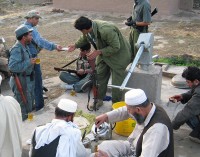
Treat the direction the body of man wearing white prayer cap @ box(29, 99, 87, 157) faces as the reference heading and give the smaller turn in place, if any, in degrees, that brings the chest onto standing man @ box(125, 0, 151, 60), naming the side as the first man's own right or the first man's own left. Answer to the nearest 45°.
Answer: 0° — they already face them

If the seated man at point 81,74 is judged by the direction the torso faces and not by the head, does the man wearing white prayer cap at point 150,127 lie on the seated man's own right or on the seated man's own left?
on the seated man's own left

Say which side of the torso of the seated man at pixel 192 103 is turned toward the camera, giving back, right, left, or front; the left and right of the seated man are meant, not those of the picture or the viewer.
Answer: left

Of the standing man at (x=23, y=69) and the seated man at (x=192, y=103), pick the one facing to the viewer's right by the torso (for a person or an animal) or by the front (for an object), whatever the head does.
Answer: the standing man

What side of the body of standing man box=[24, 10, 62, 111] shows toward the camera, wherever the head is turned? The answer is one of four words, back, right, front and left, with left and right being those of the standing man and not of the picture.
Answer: right

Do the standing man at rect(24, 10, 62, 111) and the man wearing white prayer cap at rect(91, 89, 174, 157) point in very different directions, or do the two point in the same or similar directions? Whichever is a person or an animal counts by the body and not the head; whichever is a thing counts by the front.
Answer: very different directions

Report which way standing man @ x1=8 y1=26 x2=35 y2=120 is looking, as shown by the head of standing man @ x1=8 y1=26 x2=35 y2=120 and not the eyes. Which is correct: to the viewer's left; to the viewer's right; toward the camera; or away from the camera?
to the viewer's right

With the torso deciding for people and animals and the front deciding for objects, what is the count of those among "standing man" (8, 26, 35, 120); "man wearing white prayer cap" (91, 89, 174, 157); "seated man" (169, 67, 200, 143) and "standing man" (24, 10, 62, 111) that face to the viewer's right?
2

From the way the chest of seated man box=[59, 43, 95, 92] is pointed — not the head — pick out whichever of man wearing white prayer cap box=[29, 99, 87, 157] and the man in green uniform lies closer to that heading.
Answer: the man wearing white prayer cap

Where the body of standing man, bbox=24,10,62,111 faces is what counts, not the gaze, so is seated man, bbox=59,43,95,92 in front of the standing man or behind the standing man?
in front

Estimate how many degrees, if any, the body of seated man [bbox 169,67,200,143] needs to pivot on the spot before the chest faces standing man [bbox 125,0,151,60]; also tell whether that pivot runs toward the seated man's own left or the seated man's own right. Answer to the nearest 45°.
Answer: approximately 45° to the seated man's own right

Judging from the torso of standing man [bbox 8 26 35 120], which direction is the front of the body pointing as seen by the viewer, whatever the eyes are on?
to the viewer's right

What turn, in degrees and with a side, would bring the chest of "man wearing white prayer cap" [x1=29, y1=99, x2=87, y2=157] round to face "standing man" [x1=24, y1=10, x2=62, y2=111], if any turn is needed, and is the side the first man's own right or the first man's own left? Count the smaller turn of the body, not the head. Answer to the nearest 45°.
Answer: approximately 45° to the first man's own left

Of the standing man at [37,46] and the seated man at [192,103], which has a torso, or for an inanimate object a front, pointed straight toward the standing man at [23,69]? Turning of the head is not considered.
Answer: the seated man

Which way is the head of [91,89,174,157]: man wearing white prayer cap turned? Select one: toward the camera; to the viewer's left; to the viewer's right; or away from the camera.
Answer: to the viewer's left

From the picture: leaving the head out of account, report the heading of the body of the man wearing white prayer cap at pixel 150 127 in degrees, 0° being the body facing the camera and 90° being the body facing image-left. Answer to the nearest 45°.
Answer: approximately 90°
